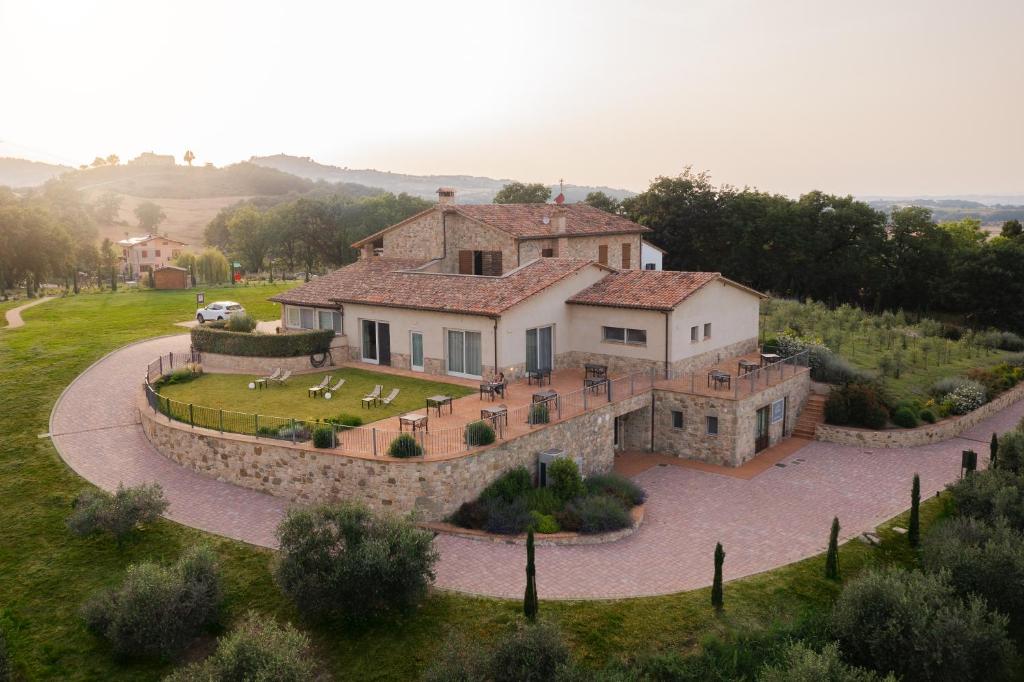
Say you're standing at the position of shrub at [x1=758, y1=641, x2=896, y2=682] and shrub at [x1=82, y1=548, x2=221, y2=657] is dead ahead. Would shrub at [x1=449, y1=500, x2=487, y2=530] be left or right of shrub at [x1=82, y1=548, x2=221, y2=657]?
right

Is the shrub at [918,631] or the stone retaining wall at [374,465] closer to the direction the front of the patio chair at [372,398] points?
the stone retaining wall

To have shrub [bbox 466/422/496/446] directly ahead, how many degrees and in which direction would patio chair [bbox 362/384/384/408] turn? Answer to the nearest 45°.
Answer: approximately 90° to its left

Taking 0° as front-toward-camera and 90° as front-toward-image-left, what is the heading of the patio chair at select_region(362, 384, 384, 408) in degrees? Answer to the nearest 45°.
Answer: approximately 45°

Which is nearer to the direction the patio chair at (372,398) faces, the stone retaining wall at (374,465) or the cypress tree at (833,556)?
the stone retaining wall

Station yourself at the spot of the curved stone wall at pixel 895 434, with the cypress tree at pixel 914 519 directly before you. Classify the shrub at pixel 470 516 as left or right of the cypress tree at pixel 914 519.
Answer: right

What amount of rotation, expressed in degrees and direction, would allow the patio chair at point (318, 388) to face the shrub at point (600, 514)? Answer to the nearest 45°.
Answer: approximately 90° to its left

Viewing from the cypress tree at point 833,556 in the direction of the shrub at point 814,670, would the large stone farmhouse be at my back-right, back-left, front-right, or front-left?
back-right
